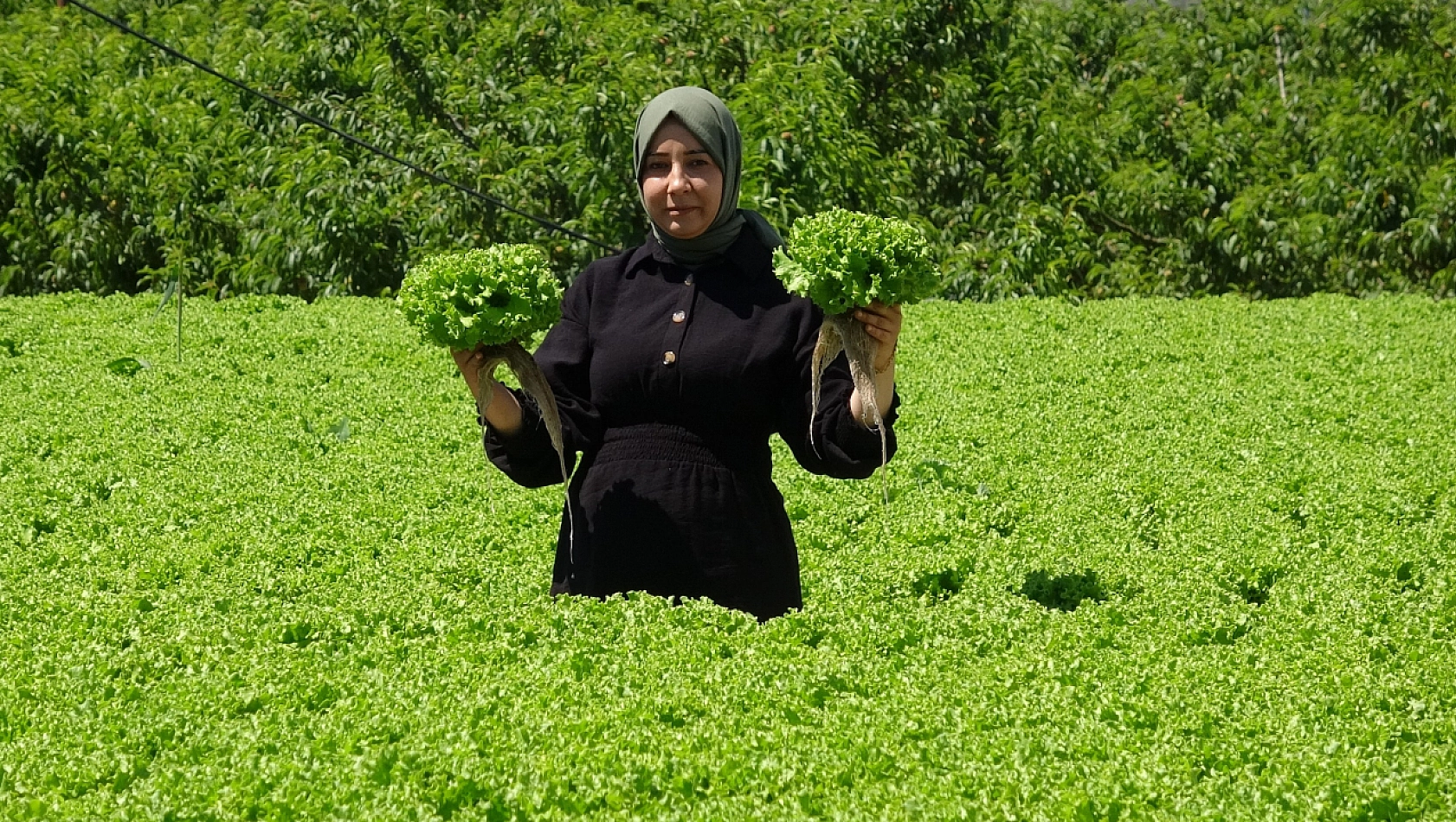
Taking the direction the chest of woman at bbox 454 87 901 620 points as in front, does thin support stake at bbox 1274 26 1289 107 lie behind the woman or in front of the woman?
behind

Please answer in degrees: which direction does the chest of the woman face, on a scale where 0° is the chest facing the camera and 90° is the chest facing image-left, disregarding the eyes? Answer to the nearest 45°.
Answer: approximately 0°
